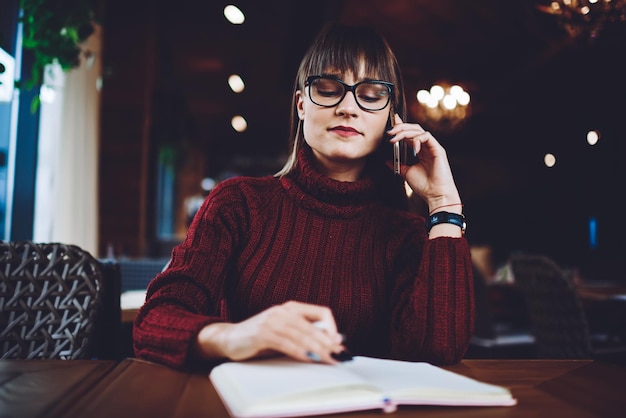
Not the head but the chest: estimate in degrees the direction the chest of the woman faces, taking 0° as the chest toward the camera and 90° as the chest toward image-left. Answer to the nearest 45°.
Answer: approximately 0°

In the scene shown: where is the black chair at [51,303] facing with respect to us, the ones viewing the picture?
facing away from the viewer and to the right of the viewer

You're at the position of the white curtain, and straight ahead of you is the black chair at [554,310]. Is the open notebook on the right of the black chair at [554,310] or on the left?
right

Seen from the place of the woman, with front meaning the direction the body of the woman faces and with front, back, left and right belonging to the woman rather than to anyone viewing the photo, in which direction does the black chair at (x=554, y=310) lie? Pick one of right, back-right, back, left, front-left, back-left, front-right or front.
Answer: back-left

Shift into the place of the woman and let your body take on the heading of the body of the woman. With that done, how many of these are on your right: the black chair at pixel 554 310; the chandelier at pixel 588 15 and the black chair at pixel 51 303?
1

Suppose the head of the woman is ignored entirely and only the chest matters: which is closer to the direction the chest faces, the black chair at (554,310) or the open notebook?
the open notebook

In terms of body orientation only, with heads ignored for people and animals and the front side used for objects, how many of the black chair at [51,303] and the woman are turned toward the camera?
1

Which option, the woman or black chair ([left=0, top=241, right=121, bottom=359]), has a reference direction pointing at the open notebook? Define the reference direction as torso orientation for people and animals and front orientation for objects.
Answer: the woman

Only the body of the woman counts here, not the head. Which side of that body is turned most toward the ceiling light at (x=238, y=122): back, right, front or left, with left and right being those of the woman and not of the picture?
back

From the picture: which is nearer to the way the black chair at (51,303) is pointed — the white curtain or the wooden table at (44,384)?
the wooden table

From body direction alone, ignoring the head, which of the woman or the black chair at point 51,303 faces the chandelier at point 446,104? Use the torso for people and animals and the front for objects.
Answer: the black chair

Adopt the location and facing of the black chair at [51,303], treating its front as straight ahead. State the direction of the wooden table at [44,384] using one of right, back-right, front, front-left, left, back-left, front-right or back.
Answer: front
